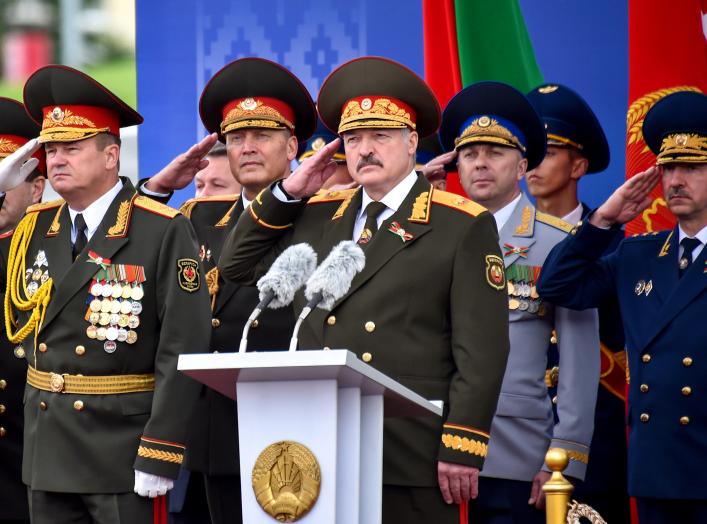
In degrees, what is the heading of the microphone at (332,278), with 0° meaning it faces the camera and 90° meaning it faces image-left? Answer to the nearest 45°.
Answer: approximately 225°

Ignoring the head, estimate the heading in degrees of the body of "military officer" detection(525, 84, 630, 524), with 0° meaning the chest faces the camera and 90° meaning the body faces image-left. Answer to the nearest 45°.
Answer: approximately 45°

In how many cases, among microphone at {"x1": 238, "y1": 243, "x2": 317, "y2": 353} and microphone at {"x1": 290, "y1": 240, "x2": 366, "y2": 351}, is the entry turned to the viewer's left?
0

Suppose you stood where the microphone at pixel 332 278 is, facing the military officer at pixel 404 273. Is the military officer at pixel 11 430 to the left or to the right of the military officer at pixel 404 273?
left

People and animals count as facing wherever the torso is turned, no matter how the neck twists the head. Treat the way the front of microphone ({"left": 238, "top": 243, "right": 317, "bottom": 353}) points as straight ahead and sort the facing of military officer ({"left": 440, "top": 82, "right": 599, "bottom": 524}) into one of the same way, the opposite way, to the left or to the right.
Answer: the opposite way

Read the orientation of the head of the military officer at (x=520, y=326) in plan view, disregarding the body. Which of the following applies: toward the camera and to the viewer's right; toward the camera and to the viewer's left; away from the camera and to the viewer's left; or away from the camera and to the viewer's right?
toward the camera and to the viewer's left

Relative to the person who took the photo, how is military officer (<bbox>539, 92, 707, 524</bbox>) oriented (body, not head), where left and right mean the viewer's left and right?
facing the viewer and to the left of the viewer

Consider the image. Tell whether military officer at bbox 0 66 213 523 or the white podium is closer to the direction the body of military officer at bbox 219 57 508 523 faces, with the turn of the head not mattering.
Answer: the white podium

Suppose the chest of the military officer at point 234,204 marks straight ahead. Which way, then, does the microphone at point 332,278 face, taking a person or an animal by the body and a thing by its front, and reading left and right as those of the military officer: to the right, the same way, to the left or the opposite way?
the opposite way

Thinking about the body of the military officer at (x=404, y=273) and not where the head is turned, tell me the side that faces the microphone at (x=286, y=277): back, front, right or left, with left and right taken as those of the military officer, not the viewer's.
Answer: front

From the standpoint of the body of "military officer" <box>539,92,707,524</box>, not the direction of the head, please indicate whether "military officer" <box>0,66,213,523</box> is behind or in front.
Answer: in front

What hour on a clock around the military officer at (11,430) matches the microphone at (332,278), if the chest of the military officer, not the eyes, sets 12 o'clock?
The microphone is roughly at 10 o'clock from the military officer.

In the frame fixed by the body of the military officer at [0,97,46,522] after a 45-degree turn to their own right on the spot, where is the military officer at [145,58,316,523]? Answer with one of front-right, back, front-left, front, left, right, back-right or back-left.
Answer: back-left

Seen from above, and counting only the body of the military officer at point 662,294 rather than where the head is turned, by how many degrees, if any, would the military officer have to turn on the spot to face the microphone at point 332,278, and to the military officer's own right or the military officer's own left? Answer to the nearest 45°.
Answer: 0° — they already face it

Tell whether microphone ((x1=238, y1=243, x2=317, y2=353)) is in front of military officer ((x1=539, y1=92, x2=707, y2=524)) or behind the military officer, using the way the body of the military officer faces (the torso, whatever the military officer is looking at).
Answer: in front
